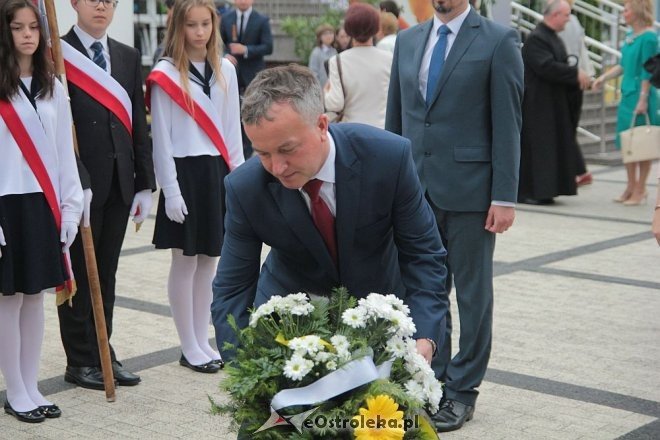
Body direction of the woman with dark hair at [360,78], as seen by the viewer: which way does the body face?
away from the camera

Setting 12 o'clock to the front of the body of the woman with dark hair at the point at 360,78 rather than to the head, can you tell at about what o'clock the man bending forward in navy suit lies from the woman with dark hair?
The man bending forward in navy suit is roughly at 6 o'clock from the woman with dark hair.

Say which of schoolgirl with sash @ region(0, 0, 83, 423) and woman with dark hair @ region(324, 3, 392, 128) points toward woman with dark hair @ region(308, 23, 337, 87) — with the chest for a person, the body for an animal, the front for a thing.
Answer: woman with dark hair @ region(324, 3, 392, 128)

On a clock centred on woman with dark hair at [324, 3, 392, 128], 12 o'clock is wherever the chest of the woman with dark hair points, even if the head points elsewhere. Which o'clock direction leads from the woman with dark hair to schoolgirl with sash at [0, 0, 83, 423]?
The schoolgirl with sash is roughly at 7 o'clock from the woman with dark hair.

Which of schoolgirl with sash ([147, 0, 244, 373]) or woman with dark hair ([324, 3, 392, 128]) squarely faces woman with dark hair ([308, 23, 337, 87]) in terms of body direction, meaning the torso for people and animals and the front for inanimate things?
woman with dark hair ([324, 3, 392, 128])

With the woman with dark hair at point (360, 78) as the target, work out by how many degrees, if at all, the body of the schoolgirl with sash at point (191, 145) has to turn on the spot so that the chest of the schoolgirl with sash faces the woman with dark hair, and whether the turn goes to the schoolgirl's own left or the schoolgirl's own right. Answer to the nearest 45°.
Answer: approximately 90° to the schoolgirl's own left

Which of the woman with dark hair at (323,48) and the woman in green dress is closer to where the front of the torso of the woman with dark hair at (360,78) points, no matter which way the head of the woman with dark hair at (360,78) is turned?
the woman with dark hair

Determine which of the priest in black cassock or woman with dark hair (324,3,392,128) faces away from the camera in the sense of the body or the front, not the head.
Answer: the woman with dark hair

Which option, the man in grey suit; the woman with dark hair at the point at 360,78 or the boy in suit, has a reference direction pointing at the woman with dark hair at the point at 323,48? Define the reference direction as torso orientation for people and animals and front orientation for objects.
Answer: the woman with dark hair at the point at 360,78
